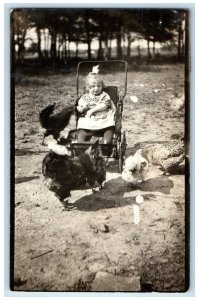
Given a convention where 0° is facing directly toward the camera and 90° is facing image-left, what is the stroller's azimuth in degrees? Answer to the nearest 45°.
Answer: approximately 0°
